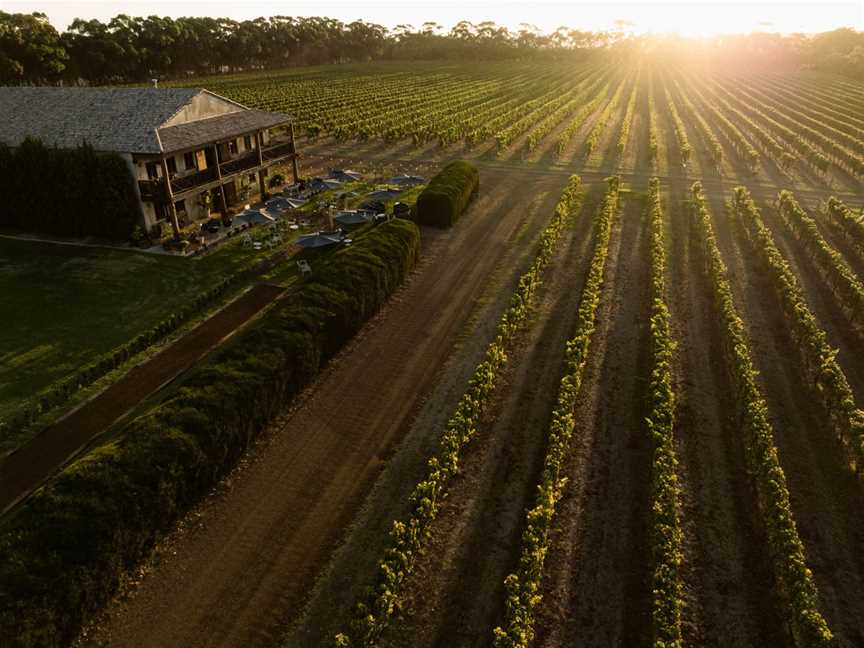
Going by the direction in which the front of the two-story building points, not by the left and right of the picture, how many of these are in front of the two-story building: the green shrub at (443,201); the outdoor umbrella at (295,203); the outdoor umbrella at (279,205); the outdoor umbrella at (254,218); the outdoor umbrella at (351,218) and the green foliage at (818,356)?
6

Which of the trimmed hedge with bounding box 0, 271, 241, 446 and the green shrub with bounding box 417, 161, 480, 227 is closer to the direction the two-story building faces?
the green shrub

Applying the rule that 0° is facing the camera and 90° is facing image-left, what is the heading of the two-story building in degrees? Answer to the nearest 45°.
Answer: approximately 315°

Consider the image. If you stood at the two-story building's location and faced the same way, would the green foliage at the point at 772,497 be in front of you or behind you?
in front

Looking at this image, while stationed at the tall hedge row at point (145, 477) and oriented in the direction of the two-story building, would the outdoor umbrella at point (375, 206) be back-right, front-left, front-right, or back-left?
front-right

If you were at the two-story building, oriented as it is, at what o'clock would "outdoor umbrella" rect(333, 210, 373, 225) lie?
The outdoor umbrella is roughly at 12 o'clock from the two-story building.

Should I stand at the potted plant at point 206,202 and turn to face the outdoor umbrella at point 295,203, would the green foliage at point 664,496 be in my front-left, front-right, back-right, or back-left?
front-right

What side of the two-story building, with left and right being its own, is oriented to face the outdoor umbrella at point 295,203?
front

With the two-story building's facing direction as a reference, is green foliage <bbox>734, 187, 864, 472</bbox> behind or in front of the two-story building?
in front

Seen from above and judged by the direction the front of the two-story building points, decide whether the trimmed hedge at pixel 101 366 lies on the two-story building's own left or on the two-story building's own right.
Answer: on the two-story building's own right

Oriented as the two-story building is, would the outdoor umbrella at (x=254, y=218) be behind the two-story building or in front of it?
in front

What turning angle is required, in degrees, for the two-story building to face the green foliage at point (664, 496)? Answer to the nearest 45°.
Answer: approximately 45° to its right

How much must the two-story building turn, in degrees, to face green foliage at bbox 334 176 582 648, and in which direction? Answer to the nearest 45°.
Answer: approximately 45° to its right

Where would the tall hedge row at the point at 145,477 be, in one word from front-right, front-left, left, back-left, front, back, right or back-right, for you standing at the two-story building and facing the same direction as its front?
front-right

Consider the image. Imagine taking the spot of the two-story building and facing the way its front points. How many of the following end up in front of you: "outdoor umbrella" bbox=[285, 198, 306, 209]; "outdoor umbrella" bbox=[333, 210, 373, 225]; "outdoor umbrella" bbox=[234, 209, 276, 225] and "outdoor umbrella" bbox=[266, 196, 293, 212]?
4

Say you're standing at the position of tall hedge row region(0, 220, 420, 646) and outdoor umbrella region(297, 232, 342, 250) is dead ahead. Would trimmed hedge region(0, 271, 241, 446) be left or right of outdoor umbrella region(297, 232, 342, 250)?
left
